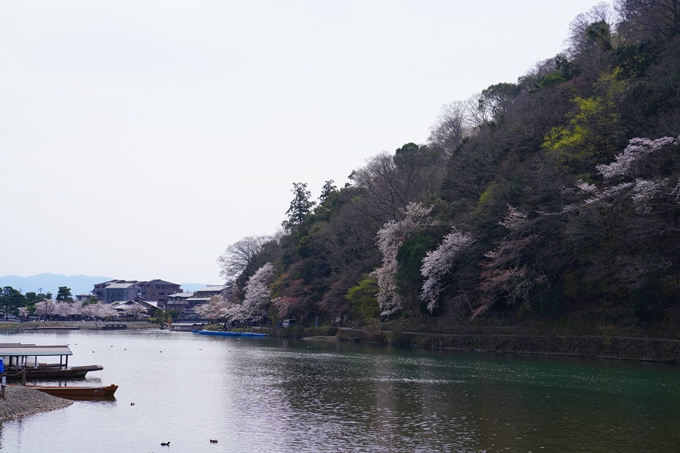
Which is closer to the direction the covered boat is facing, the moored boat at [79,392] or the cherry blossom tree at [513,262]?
the cherry blossom tree

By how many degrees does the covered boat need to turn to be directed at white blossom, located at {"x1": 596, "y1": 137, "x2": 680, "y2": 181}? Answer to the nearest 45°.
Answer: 0° — it already faces it

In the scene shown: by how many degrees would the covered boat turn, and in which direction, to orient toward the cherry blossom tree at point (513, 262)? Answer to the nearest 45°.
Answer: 0° — it already faces it

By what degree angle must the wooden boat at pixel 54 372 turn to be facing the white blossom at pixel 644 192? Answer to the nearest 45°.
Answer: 0° — it already faces it

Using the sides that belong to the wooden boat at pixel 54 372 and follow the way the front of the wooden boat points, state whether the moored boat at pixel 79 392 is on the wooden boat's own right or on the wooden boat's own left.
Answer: on the wooden boat's own right

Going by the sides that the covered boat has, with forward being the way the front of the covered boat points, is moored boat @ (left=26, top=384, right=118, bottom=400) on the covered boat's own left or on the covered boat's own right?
on the covered boat's own right

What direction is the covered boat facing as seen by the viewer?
to the viewer's right
